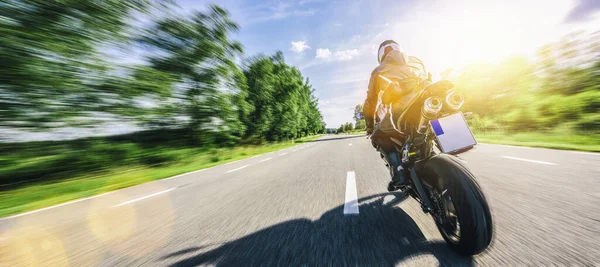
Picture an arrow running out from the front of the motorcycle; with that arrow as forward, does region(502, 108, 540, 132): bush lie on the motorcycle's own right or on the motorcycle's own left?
on the motorcycle's own right

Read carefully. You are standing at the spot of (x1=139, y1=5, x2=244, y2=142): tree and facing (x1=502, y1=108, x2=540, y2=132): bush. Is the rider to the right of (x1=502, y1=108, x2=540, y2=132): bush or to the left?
right

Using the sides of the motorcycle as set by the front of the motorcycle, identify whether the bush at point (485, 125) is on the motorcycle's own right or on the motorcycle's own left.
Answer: on the motorcycle's own right

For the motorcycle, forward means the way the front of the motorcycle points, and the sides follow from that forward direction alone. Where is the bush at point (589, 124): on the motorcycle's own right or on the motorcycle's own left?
on the motorcycle's own right

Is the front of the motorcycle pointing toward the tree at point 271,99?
yes

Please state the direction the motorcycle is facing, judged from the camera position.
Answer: facing away from the viewer and to the left of the viewer

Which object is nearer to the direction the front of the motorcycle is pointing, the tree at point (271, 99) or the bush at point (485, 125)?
the tree

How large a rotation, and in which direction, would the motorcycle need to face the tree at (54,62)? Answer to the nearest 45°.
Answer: approximately 45° to its left
